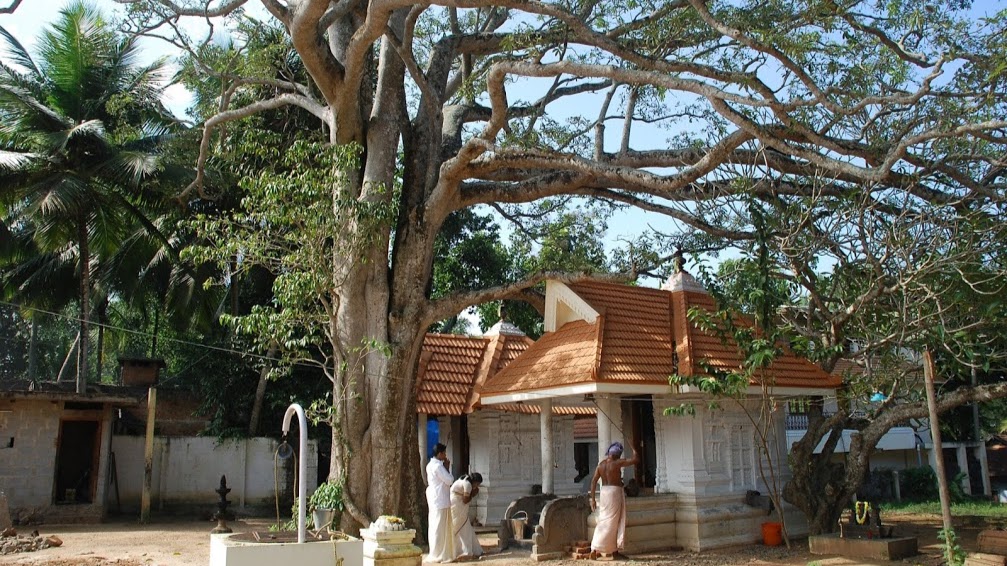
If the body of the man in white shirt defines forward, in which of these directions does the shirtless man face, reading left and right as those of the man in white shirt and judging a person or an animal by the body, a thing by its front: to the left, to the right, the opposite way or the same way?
to the left

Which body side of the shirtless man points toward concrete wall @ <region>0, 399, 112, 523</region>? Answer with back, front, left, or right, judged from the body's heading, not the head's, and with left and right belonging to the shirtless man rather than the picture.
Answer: left

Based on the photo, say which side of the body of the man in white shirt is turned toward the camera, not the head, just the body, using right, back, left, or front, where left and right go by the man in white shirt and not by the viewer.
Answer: right

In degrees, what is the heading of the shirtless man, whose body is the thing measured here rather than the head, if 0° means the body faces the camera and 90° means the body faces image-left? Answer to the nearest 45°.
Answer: approximately 180°

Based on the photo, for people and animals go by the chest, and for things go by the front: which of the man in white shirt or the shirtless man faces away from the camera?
the shirtless man

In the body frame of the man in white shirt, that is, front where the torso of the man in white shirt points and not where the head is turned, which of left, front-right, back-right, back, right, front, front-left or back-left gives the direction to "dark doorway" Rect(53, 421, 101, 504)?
back-left

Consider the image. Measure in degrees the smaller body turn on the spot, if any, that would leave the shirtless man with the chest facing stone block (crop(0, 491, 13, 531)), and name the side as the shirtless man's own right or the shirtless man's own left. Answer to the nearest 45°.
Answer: approximately 90° to the shirtless man's own left

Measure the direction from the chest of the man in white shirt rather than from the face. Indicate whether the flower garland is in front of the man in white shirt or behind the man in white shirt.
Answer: in front

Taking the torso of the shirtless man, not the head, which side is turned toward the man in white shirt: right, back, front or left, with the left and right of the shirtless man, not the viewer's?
left

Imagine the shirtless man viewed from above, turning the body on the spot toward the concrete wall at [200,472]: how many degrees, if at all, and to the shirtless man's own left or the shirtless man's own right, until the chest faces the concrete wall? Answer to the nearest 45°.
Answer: approximately 45° to the shirtless man's own left

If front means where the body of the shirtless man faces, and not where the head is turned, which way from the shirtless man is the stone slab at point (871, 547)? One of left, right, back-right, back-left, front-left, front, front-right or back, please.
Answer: right

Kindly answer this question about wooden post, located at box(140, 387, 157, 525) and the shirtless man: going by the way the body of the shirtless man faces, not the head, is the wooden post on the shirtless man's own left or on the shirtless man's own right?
on the shirtless man's own left

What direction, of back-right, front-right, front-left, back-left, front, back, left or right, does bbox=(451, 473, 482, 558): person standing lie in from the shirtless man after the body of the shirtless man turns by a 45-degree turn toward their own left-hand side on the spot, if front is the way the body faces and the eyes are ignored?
front-left

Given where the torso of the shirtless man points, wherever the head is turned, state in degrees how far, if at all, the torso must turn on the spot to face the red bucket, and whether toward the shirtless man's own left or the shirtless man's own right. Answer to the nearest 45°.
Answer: approximately 45° to the shirtless man's own right

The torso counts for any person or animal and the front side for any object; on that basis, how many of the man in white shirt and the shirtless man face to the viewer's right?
1

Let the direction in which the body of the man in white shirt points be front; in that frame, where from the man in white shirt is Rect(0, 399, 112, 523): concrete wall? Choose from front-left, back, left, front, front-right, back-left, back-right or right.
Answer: back-left

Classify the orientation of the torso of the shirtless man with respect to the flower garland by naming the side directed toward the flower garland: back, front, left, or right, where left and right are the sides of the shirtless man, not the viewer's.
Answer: right
